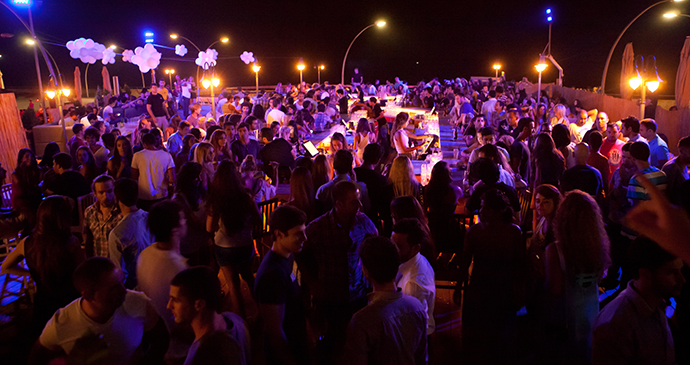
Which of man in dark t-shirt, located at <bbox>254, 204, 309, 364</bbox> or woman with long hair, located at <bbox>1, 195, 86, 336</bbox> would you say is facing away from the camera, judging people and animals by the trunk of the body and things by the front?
the woman with long hair

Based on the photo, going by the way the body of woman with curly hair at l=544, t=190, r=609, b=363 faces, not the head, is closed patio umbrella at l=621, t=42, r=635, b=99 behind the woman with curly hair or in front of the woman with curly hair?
in front

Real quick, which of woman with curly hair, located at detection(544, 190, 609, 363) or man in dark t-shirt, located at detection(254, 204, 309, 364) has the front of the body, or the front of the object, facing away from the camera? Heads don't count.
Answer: the woman with curly hair

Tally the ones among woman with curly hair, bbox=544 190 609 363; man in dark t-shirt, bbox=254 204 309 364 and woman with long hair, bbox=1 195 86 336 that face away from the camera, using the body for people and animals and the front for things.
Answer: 2

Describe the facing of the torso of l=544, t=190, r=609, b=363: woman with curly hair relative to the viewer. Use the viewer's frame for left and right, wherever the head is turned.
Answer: facing away from the viewer

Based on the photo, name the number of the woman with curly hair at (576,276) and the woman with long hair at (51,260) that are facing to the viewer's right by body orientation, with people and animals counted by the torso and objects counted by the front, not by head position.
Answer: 0

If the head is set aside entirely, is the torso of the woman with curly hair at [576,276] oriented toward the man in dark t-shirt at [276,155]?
no

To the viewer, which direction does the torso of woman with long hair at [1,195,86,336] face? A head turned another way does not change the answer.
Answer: away from the camera

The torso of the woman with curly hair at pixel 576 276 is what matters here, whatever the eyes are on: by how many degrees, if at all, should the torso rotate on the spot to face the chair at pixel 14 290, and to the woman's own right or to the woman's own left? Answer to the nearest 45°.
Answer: approximately 90° to the woman's own left

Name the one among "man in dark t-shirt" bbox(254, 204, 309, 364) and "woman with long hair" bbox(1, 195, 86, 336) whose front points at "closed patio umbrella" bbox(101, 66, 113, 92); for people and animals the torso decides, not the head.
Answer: the woman with long hair

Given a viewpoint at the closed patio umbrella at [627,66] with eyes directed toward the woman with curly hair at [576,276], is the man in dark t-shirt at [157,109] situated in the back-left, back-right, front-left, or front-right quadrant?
front-right

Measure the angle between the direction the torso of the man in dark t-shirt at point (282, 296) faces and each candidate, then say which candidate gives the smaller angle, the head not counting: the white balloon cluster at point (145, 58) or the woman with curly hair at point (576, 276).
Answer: the woman with curly hair

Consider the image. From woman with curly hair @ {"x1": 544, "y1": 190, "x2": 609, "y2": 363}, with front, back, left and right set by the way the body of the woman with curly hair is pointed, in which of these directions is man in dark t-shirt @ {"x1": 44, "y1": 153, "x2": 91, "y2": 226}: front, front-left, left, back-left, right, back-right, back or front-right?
left

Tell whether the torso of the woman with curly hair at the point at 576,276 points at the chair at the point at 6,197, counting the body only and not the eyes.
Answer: no

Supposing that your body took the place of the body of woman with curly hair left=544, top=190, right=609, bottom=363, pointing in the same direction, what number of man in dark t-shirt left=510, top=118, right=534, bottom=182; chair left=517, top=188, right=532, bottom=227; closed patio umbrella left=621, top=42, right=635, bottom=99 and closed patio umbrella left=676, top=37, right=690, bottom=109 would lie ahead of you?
4
